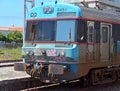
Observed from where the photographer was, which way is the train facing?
facing the viewer and to the left of the viewer
